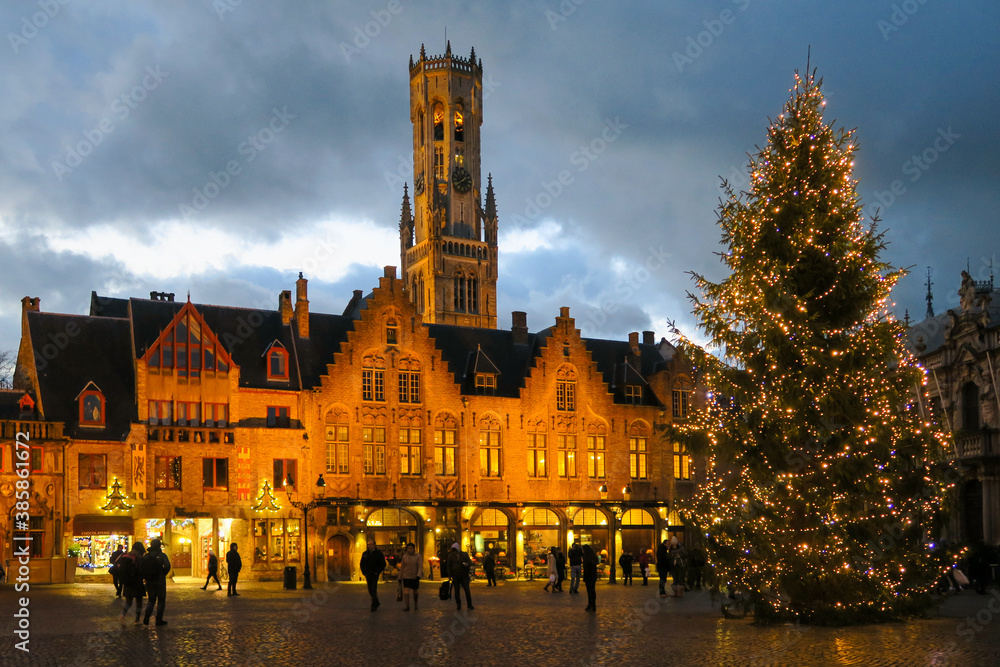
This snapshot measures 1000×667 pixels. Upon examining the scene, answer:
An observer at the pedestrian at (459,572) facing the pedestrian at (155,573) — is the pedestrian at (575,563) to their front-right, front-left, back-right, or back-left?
back-right

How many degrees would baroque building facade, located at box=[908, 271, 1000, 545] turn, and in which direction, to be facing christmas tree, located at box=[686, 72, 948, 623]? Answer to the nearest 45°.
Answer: approximately 45° to its left

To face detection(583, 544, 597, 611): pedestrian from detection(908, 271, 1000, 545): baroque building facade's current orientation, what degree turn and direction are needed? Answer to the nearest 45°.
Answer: approximately 45° to its left

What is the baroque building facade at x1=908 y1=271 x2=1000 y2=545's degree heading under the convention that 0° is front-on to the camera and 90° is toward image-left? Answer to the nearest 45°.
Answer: approximately 45°
